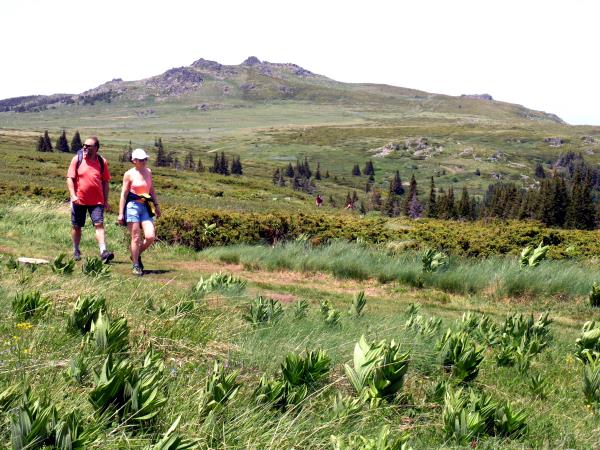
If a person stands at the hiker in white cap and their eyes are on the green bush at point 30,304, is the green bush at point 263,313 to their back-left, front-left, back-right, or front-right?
front-left

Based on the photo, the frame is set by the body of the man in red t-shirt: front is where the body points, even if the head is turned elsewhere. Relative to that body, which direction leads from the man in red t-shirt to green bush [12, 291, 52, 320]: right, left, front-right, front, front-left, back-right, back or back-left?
front

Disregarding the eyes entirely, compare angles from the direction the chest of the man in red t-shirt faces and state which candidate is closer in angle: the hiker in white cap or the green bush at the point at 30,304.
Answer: the green bush

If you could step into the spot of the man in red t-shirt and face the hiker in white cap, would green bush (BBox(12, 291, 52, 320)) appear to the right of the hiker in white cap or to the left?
right

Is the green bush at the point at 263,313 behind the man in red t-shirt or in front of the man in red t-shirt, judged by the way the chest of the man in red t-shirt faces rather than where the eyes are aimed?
in front

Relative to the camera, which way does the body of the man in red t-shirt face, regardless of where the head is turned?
toward the camera
